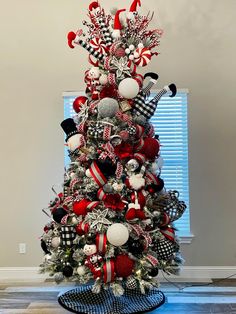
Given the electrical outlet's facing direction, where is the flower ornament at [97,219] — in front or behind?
in front

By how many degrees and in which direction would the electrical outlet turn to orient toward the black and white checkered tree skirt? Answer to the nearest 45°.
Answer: approximately 45° to its left

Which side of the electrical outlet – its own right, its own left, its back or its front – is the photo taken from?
front

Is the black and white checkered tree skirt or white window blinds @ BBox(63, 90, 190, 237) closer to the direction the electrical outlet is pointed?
the black and white checkered tree skirt

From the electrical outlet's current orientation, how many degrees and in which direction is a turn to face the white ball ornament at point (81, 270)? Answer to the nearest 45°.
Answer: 0° — it already faces it

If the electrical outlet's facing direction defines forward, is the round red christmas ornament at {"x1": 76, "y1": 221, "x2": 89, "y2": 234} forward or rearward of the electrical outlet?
forward

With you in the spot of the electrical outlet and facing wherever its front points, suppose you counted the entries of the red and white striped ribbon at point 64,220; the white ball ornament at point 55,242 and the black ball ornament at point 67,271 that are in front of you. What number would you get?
3

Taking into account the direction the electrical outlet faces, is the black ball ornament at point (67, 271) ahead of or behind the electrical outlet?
ahead
